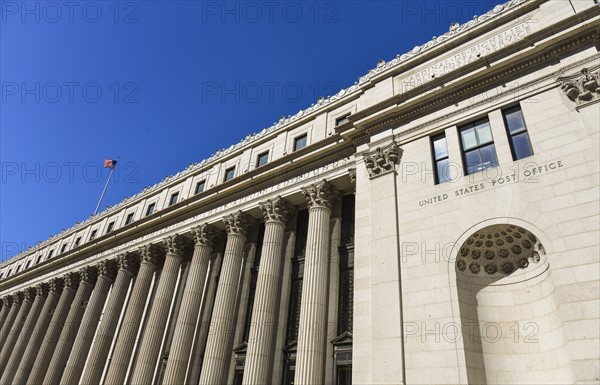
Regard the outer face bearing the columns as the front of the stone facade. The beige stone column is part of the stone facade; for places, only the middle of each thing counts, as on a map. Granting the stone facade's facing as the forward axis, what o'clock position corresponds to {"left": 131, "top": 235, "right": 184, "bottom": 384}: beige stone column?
The beige stone column is roughly at 3 o'clock from the stone facade.

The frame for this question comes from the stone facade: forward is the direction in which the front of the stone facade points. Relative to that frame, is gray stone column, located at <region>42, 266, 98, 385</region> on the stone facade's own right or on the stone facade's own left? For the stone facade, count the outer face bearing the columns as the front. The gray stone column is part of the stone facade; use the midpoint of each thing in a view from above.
on the stone facade's own right

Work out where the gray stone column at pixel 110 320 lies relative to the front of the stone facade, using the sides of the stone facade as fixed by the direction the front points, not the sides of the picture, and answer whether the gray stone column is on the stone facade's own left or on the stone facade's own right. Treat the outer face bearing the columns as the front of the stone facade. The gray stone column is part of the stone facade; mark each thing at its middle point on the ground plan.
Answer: on the stone facade's own right

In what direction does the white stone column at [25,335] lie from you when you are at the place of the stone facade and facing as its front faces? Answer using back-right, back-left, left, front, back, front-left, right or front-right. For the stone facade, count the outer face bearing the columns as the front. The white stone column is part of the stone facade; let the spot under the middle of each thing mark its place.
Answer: right

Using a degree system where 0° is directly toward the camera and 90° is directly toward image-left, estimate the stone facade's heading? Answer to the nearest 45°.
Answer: approximately 45°

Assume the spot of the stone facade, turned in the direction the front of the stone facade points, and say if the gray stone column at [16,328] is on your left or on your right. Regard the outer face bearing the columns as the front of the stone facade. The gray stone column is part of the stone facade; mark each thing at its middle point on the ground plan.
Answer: on your right
